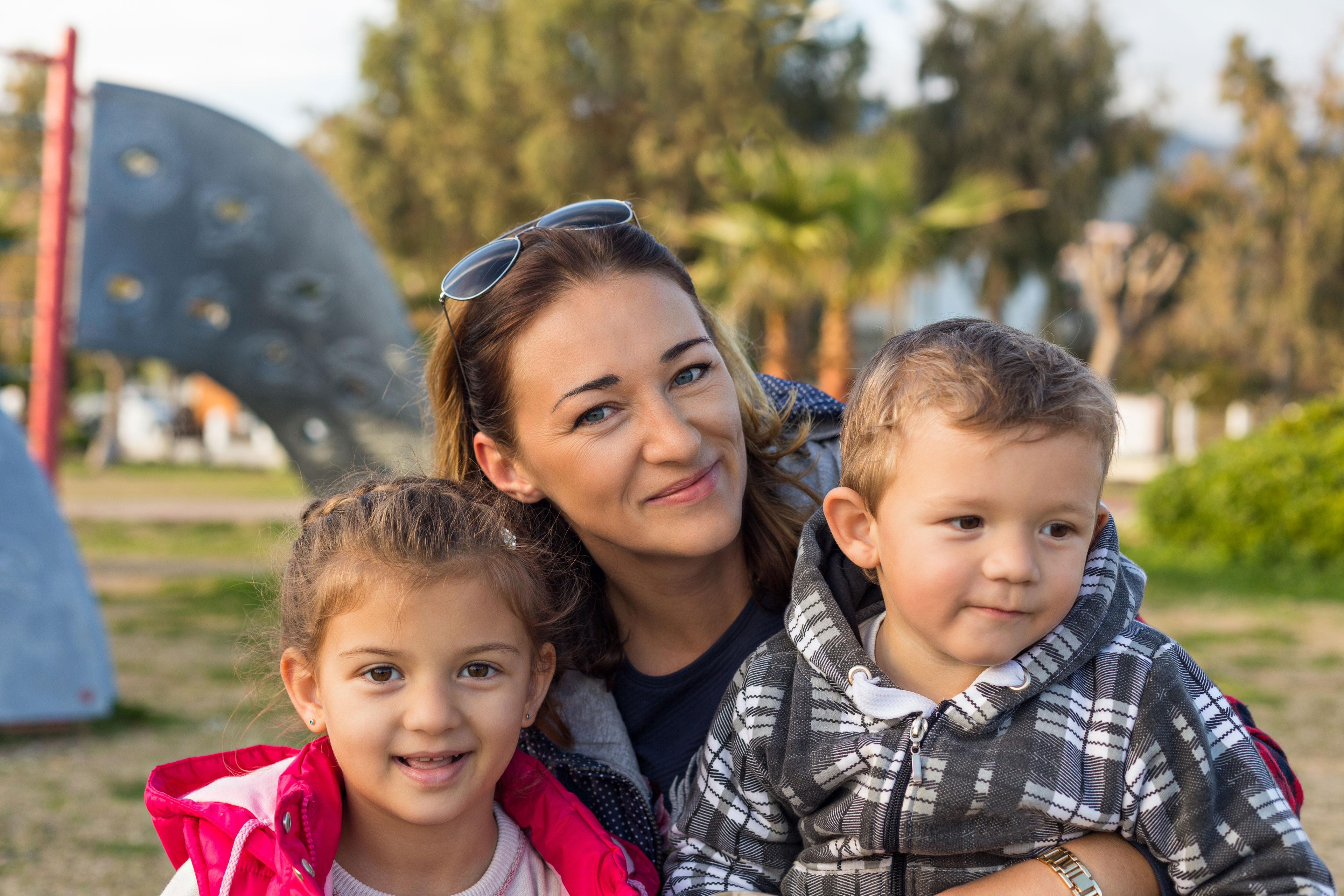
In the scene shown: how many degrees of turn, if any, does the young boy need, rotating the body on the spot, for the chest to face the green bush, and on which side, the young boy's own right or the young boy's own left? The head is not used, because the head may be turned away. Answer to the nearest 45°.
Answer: approximately 180°

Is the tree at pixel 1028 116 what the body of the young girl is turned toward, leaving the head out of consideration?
no

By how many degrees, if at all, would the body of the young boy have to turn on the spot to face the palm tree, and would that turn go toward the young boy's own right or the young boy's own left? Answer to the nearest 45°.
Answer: approximately 180°

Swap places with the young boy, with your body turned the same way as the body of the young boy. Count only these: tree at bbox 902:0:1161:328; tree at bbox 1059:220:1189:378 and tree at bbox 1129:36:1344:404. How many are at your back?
3

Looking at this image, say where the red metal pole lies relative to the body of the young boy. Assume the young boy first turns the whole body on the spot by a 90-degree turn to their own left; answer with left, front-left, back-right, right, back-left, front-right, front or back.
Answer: back-left

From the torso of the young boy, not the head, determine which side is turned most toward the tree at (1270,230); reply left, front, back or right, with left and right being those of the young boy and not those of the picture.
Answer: back

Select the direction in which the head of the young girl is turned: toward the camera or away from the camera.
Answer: toward the camera

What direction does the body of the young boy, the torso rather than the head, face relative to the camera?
toward the camera

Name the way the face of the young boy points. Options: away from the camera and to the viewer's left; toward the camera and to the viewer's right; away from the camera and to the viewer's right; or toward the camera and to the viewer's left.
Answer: toward the camera and to the viewer's right

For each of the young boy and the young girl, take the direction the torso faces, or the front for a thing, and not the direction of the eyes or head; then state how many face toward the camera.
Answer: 2

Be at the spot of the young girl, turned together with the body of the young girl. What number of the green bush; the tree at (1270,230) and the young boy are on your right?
0

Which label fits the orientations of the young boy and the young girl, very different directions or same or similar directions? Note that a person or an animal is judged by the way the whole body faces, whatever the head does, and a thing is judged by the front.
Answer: same or similar directions

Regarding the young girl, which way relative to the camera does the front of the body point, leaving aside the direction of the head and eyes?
toward the camera

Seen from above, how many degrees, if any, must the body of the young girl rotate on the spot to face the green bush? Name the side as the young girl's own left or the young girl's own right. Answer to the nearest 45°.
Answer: approximately 135° to the young girl's own left

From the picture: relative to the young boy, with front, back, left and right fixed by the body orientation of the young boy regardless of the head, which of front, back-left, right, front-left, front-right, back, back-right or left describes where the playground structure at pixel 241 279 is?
back-right

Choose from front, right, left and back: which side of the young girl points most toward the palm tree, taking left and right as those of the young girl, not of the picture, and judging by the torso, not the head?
back

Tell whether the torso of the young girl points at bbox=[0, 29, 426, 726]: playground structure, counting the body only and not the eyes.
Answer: no
